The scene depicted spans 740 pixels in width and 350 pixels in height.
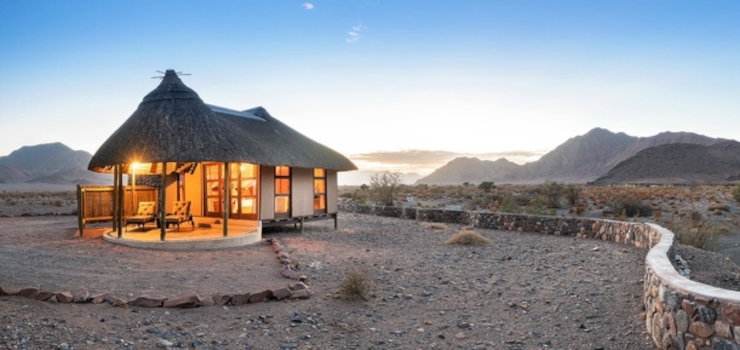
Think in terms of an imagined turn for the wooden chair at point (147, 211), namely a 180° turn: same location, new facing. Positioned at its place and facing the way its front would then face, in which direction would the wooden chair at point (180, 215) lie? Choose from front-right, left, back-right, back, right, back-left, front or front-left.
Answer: right

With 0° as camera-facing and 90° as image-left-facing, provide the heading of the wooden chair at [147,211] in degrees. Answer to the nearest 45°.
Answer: approximately 45°

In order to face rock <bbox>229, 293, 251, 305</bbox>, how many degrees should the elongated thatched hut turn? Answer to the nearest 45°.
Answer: approximately 45° to its left

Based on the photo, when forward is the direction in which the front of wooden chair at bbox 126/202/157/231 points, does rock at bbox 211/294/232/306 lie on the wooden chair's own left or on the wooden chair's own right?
on the wooden chair's own left

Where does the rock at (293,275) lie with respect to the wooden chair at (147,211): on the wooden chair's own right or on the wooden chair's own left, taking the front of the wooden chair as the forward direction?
on the wooden chair's own left

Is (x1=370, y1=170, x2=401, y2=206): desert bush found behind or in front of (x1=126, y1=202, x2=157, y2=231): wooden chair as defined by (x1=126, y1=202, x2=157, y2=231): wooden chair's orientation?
behind

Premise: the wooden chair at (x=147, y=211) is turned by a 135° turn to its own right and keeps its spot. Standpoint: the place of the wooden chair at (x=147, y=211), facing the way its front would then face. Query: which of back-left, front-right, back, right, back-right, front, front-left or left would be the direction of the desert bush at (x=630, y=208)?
right

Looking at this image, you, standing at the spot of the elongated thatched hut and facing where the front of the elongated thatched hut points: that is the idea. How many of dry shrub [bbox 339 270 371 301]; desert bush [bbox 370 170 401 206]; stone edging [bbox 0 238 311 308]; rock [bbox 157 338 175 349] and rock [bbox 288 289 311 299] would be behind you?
1

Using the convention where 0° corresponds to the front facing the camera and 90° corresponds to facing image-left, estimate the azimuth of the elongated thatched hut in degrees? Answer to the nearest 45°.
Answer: approximately 45°

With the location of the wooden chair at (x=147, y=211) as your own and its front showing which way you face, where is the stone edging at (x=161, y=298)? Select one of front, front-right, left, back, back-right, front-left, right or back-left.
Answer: front-left

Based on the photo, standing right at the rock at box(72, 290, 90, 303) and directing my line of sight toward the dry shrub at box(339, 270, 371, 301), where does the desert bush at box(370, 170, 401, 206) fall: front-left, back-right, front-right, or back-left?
front-left

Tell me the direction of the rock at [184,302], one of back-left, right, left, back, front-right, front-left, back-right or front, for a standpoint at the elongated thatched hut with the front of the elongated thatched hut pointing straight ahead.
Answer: front-left

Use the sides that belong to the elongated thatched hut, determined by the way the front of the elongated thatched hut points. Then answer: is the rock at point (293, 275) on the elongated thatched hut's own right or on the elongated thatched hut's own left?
on the elongated thatched hut's own left
